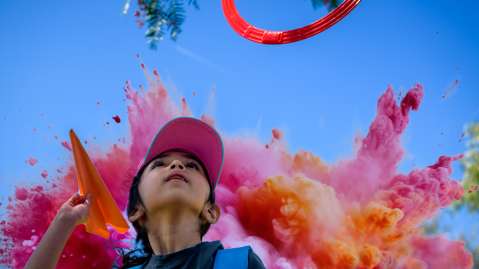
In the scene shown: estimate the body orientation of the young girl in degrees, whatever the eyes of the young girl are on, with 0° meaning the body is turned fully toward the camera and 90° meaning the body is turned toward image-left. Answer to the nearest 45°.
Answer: approximately 0°
